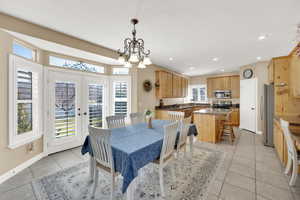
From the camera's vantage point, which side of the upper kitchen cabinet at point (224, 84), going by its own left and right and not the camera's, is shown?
front

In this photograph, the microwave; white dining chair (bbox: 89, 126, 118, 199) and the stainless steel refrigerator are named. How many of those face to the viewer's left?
1

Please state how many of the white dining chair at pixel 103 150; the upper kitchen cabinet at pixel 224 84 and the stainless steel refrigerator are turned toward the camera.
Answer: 1

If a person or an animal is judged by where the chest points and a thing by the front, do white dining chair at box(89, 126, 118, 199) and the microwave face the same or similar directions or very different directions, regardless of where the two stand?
very different directions

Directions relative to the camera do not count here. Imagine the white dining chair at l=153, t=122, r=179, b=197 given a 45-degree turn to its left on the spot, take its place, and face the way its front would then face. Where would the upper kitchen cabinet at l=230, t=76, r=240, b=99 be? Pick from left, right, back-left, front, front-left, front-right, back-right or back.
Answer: back-right

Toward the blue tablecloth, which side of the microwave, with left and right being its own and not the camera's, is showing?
front

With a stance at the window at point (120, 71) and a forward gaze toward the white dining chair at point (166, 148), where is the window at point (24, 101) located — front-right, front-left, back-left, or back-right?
front-right

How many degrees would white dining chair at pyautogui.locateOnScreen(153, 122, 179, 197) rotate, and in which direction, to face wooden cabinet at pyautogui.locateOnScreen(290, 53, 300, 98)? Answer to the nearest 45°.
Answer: approximately 90° to its right

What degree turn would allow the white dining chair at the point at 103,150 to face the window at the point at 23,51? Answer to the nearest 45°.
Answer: approximately 90° to its left

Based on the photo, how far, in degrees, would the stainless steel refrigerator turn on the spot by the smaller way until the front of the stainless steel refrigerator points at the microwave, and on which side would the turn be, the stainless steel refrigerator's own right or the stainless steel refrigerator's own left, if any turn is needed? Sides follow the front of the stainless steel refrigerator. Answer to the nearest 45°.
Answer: approximately 45° to the stainless steel refrigerator's own right

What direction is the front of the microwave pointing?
toward the camera

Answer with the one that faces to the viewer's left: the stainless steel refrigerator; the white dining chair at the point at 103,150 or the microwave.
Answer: the stainless steel refrigerator

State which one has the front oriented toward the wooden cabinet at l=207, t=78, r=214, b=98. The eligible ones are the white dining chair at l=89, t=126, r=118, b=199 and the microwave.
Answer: the white dining chair

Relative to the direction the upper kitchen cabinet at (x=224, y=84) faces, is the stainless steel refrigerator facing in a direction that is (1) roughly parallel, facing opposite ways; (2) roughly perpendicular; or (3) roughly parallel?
roughly perpendicular

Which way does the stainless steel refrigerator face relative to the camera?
to the viewer's left

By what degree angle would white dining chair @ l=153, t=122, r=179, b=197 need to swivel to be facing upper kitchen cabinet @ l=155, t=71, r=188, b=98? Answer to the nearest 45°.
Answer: approximately 45° to its right

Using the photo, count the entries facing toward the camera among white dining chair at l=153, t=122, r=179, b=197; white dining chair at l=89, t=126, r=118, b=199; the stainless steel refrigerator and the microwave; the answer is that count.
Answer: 1

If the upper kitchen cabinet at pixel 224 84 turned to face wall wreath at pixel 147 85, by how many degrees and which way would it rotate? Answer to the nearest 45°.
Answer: approximately 45° to its right

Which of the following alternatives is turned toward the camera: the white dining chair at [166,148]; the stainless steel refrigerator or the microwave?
the microwave

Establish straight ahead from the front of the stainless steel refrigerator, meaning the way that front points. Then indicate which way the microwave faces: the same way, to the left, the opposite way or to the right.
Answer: to the left
